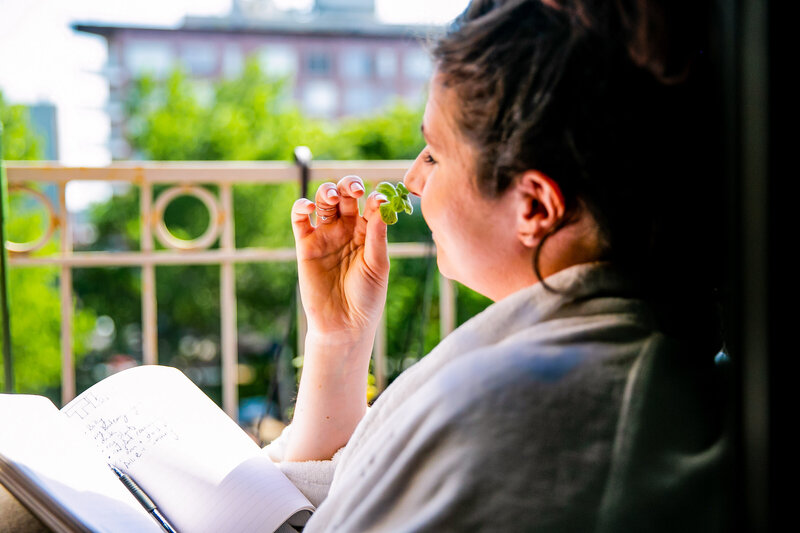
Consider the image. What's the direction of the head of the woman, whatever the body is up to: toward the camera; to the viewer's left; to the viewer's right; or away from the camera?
to the viewer's left

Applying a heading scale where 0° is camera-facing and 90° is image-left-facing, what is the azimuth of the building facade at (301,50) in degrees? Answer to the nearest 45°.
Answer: approximately 0°

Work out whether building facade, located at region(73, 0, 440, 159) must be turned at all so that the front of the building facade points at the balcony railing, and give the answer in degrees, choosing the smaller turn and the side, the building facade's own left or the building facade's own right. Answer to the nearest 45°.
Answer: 0° — it already faces it
